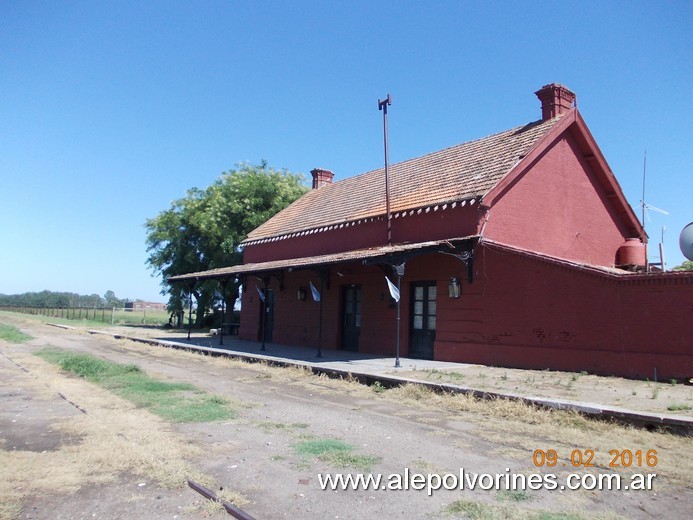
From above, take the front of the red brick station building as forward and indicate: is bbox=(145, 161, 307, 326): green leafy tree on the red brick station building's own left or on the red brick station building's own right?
on the red brick station building's own right

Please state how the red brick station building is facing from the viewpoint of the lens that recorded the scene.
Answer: facing the viewer and to the left of the viewer
